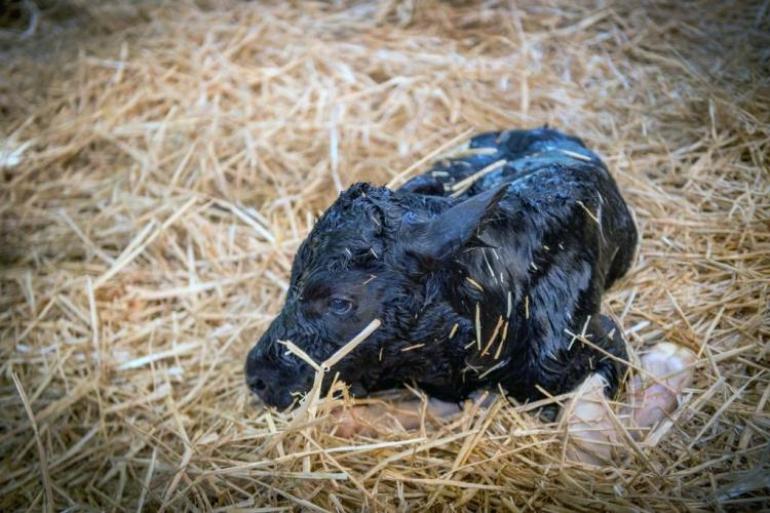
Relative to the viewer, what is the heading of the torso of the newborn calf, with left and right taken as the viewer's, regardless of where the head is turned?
facing the viewer and to the left of the viewer
